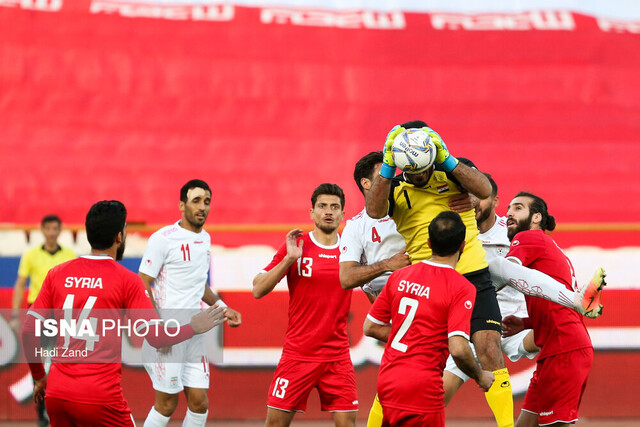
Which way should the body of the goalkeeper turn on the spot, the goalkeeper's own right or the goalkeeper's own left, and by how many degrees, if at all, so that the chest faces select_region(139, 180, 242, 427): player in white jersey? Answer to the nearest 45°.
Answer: approximately 135° to the goalkeeper's own right

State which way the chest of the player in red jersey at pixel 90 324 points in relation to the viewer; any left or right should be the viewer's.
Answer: facing away from the viewer and to the right of the viewer

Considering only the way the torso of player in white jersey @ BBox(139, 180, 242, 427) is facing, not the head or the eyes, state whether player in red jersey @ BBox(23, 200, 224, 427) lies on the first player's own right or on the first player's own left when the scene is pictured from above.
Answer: on the first player's own right

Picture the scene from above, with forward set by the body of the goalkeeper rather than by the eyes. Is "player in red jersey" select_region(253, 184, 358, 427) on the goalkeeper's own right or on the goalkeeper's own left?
on the goalkeeper's own right
